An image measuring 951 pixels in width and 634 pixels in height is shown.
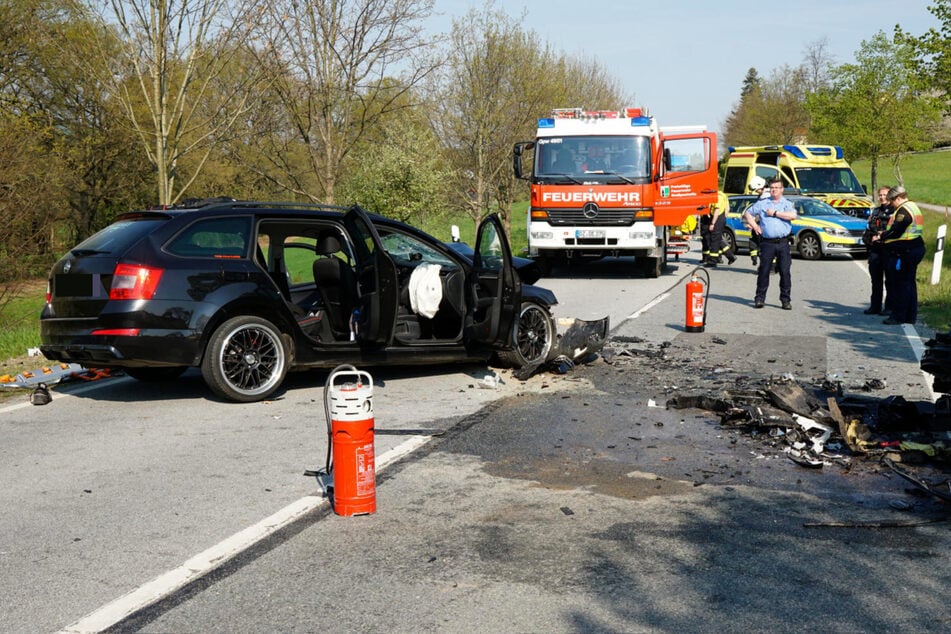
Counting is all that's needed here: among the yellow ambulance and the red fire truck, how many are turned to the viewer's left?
0

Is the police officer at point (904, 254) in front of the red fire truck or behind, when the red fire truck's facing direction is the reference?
in front

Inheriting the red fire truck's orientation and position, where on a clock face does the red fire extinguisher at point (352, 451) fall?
The red fire extinguisher is roughly at 12 o'clock from the red fire truck.

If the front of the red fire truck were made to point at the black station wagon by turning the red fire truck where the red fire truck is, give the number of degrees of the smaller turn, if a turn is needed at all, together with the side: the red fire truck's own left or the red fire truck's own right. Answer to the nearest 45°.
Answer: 0° — it already faces it

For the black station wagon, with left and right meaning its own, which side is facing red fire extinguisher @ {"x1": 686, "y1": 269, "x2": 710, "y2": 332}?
front

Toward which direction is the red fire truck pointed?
toward the camera

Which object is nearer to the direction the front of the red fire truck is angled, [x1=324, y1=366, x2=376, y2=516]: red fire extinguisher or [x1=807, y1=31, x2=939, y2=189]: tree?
the red fire extinguisher

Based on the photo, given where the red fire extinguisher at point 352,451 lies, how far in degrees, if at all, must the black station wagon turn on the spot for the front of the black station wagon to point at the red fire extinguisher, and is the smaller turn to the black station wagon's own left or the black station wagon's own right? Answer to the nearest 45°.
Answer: approximately 135° to the black station wagon's own right

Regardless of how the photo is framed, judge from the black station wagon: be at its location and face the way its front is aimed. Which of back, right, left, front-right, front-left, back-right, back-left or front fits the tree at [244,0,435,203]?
front-left

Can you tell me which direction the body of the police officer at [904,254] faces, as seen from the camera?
to the viewer's left

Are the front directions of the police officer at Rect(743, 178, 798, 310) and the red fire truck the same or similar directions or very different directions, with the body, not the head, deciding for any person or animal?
same or similar directions

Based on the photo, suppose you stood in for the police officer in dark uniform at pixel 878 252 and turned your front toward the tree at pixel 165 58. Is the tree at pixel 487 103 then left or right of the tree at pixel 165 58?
right

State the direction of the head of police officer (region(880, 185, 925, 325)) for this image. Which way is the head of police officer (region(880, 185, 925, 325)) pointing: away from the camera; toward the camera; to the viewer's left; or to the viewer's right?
to the viewer's left

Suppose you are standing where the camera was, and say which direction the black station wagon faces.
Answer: facing away from the viewer and to the right of the viewer

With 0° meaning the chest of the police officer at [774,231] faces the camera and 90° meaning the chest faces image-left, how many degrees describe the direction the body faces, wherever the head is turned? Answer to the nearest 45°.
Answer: approximately 0°

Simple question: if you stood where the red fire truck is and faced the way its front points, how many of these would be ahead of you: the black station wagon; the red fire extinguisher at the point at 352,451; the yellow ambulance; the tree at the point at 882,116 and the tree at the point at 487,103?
2

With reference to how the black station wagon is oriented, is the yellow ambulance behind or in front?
in front
